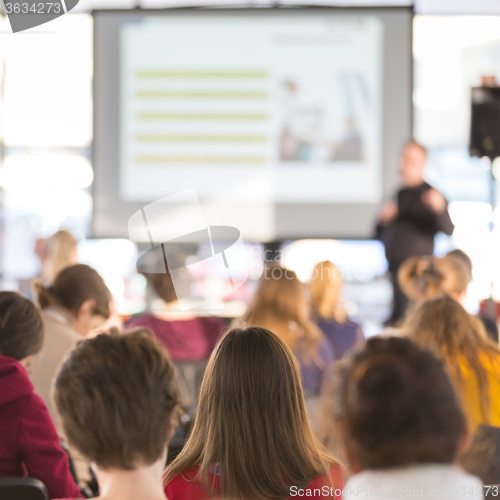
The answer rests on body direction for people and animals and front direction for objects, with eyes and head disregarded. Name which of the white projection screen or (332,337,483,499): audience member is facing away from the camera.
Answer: the audience member

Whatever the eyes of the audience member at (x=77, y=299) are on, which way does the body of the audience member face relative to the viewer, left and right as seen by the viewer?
facing away from the viewer and to the right of the viewer

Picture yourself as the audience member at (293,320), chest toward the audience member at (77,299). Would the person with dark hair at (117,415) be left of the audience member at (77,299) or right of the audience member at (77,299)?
left

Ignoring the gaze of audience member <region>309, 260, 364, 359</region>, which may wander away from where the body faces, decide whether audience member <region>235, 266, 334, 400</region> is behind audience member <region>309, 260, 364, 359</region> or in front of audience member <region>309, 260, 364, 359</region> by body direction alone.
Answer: behind

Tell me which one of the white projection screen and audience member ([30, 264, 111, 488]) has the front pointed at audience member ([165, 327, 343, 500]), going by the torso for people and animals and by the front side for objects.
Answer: the white projection screen

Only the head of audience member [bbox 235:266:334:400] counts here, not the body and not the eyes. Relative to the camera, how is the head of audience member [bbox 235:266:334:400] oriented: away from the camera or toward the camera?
away from the camera

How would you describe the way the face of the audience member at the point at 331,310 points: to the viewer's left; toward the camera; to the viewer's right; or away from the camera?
away from the camera

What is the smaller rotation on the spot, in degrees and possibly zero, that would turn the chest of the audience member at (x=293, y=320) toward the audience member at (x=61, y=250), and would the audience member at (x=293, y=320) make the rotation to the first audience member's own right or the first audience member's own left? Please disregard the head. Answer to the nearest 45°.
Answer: approximately 45° to the first audience member's own left

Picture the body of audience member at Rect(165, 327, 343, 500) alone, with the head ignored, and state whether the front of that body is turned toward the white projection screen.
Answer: yes

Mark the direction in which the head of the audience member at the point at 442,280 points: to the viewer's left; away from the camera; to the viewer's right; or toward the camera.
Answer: away from the camera

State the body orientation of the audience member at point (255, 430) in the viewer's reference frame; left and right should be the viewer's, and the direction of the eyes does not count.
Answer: facing away from the viewer

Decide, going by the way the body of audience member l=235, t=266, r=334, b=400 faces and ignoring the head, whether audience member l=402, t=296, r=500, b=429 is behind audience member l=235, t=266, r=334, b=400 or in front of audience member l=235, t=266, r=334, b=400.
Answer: behind

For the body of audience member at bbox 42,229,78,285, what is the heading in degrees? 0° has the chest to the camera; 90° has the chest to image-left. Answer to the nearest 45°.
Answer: approximately 180°
